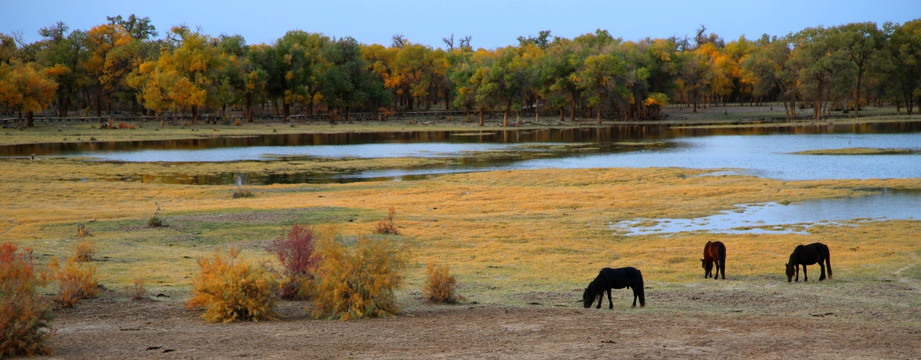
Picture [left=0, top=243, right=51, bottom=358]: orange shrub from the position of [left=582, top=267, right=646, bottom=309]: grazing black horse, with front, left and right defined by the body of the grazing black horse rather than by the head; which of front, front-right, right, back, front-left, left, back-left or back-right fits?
front-left

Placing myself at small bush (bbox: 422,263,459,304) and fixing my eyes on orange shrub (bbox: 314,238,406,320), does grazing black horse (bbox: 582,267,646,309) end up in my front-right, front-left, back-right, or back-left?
back-left

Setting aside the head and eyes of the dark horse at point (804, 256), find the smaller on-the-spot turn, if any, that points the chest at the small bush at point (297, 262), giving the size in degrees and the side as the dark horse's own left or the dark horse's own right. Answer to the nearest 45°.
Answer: approximately 45° to the dark horse's own left

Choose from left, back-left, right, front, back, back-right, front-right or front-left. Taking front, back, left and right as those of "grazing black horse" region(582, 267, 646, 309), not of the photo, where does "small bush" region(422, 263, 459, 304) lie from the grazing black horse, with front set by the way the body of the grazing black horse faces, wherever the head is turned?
front

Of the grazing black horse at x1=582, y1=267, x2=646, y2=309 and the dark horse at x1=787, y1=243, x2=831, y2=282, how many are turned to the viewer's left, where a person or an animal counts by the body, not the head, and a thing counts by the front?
2

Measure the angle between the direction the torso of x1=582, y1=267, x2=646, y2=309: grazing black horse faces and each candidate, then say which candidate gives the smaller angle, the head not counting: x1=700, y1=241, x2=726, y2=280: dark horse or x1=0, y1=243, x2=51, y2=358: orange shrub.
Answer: the orange shrub

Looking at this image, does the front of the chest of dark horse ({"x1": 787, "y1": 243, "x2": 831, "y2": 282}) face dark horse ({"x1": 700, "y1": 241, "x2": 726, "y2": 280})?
yes

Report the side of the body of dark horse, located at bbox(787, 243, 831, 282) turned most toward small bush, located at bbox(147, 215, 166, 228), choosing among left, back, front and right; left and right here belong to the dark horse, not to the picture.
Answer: front

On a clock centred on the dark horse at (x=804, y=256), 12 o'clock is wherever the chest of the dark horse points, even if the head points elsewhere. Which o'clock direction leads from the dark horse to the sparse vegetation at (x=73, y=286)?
The sparse vegetation is roughly at 11 o'clock from the dark horse.

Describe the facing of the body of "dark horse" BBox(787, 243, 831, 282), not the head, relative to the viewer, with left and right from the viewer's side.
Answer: facing to the left of the viewer

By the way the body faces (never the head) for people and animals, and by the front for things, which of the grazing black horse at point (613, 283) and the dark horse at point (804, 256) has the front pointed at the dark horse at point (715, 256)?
the dark horse at point (804, 256)

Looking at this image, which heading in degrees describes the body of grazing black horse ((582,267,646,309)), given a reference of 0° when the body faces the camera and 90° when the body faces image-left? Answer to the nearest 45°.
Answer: approximately 90°

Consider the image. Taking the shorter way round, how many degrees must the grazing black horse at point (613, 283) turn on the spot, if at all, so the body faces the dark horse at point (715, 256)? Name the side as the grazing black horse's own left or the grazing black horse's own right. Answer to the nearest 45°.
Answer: approximately 135° to the grazing black horse's own right

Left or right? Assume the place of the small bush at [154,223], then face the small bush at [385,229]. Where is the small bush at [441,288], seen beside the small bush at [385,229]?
right

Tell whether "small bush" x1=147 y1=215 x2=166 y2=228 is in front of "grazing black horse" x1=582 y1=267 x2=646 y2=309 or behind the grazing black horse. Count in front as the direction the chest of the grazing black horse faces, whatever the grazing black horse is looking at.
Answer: in front
